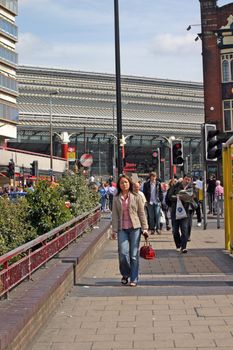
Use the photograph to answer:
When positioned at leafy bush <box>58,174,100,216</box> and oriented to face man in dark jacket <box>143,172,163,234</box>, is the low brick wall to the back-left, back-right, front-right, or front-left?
back-right

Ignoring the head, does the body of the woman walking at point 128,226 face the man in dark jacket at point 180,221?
no

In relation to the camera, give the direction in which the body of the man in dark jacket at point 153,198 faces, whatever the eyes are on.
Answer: toward the camera

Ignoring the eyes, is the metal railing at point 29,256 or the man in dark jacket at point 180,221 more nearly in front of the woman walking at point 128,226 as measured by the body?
the metal railing

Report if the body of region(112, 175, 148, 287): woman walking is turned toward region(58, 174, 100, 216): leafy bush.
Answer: no

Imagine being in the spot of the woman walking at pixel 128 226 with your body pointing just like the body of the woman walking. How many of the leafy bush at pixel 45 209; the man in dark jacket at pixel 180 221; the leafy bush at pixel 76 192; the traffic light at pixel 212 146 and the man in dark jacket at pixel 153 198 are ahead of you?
0

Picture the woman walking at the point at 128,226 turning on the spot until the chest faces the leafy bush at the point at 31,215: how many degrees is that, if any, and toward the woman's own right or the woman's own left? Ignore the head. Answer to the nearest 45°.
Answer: approximately 135° to the woman's own right

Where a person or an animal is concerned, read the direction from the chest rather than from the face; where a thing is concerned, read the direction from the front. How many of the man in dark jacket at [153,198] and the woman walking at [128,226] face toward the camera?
2

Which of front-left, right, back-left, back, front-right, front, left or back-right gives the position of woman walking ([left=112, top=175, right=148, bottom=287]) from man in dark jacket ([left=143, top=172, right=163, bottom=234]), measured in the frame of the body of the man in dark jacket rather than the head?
front

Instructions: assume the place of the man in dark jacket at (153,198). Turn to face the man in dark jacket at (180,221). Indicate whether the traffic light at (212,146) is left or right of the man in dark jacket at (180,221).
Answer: left

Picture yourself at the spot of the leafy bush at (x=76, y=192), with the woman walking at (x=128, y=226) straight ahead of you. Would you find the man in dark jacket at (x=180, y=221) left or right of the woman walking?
left

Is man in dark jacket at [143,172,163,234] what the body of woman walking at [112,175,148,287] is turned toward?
no

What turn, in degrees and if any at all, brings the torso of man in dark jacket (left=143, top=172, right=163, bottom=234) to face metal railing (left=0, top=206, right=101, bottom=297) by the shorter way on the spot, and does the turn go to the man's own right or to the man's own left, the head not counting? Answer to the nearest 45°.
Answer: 0° — they already face it

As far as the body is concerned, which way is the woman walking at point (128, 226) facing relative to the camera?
toward the camera

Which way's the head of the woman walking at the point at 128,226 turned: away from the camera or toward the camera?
toward the camera

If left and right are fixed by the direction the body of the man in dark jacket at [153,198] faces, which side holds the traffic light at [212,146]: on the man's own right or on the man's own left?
on the man's own left

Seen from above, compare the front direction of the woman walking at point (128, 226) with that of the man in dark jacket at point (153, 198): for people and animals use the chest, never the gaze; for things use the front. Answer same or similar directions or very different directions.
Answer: same or similar directions
